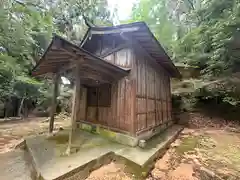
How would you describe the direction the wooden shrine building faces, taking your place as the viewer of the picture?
facing the viewer and to the left of the viewer
